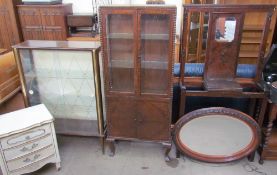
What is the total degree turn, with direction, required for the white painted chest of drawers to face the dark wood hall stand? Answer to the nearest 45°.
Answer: approximately 90° to its left

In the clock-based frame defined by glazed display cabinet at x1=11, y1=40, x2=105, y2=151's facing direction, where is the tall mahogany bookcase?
The tall mahogany bookcase is roughly at 10 o'clock from the glazed display cabinet.

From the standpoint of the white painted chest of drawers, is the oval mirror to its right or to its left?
on its left

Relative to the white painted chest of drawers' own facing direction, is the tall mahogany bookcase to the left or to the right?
on its left

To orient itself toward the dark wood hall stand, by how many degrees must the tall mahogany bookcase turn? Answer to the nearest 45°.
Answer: approximately 90° to its left

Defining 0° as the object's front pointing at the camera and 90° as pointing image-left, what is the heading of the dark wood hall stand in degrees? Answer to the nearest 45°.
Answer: approximately 0°

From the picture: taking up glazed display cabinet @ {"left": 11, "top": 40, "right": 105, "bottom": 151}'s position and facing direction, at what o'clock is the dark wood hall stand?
The dark wood hall stand is roughly at 10 o'clock from the glazed display cabinet.
